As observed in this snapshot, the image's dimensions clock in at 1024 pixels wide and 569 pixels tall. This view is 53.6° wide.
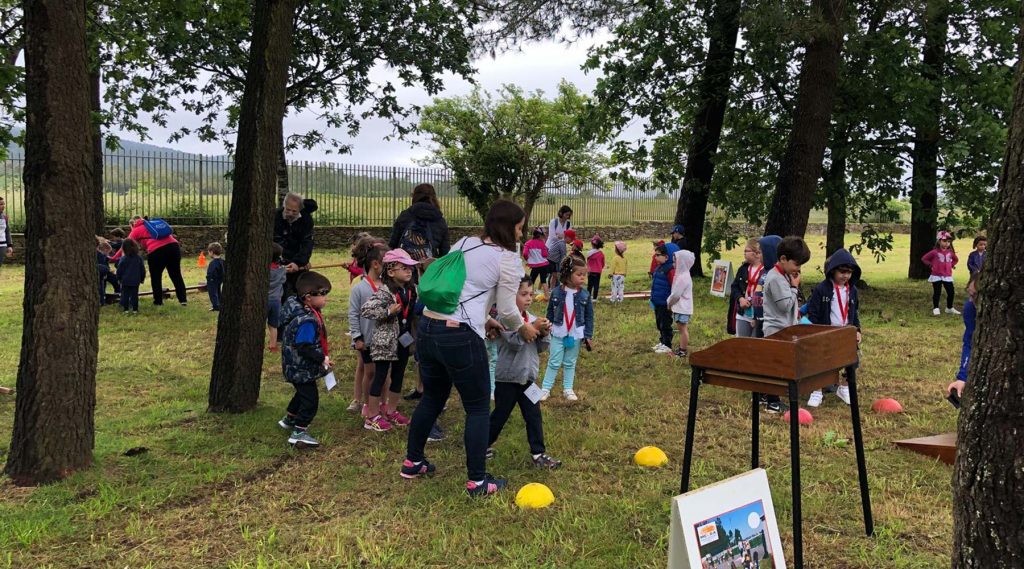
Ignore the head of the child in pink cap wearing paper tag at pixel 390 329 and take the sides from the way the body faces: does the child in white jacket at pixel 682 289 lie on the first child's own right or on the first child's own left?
on the first child's own left

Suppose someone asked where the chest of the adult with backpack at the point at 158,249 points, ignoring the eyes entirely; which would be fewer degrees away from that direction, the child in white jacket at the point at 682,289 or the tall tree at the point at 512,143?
the tall tree

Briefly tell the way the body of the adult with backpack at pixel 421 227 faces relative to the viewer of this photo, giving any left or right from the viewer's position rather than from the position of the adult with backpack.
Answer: facing away from the viewer

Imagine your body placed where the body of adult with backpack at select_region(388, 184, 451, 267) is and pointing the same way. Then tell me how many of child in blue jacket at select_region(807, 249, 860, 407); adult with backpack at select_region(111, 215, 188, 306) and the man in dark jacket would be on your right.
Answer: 1

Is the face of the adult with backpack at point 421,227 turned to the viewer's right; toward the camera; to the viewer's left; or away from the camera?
away from the camera

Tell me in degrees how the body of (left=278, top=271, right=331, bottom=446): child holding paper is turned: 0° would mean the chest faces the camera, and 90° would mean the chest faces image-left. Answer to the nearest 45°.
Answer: approximately 270°

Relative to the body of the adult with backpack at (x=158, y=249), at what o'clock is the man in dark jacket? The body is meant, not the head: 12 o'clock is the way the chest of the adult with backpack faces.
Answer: The man in dark jacket is roughly at 7 o'clock from the adult with backpack.

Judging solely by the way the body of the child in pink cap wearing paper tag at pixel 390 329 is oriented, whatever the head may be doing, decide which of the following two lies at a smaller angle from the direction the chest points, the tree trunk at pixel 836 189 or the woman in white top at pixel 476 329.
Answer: the woman in white top

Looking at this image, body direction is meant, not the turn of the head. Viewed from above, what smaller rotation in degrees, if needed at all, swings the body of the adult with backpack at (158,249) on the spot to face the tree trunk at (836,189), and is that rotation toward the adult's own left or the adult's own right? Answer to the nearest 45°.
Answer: approximately 135° to the adult's own right

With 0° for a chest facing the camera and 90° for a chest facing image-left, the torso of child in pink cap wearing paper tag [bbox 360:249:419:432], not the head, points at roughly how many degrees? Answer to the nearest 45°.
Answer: approximately 315°
